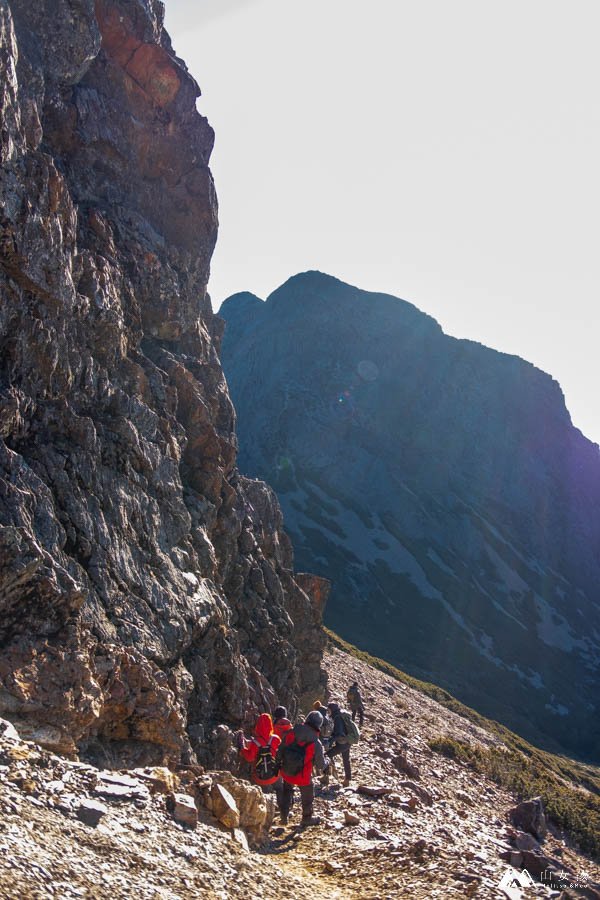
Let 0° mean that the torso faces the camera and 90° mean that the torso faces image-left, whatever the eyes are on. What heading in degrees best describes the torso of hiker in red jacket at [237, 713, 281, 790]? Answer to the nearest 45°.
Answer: approximately 180°

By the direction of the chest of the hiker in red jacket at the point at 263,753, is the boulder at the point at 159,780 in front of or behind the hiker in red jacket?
behind

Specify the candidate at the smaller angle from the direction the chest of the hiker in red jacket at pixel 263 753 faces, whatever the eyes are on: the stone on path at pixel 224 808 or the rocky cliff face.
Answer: the rocky cliff face

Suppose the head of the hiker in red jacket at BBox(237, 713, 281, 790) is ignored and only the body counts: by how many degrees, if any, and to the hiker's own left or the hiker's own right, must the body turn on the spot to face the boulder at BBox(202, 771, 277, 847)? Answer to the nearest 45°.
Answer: approximately 180°

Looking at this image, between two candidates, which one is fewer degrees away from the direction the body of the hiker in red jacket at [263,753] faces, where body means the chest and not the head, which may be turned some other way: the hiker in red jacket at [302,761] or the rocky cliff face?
the rocky cliff face

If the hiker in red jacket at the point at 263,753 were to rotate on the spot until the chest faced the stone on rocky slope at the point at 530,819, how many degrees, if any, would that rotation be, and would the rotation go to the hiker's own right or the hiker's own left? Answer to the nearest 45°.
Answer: approximately 45° to the hiker's own right

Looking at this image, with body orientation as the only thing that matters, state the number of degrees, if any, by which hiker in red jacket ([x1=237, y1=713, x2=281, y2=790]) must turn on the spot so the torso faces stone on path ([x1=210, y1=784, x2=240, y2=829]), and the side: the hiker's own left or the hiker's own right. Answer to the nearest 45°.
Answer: approximately 180°

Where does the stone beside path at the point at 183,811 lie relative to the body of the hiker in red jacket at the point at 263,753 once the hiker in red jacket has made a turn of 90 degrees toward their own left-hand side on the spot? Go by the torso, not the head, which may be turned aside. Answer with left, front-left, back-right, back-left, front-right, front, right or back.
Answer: left

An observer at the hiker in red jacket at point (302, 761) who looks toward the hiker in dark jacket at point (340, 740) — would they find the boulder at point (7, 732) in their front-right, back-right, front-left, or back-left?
back-left
